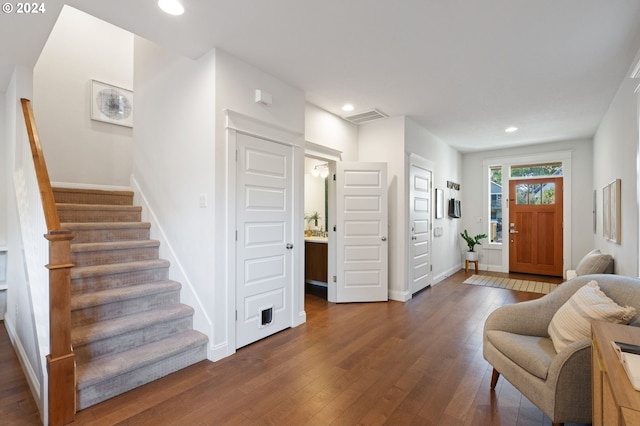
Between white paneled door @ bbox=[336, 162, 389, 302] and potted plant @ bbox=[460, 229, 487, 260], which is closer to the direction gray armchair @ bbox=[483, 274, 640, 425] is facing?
the white paneled door

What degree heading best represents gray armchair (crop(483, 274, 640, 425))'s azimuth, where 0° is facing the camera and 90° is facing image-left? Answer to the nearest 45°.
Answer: approximately 45°

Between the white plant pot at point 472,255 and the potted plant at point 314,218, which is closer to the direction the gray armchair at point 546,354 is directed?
the potted plant

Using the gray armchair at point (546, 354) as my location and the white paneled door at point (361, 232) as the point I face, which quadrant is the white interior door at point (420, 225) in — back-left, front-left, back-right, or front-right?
front-right

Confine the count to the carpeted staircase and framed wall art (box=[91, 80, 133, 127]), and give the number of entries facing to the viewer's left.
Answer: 0

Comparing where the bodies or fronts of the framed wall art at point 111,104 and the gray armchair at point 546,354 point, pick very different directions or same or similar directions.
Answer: very different directions

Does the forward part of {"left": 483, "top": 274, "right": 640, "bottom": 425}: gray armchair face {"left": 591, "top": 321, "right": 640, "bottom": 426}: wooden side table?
no

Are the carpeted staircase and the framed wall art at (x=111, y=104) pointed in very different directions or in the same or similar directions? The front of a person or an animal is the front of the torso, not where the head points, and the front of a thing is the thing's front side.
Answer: same or similar directions

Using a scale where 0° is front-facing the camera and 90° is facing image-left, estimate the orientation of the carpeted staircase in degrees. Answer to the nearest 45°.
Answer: approximately 315°

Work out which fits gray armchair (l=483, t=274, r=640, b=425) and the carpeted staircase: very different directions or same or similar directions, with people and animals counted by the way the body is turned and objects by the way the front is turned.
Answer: very different directions

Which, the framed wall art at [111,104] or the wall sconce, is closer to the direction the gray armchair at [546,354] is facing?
the framed wall art

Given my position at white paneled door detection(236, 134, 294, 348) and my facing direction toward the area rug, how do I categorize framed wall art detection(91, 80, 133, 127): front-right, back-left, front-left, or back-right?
back-left

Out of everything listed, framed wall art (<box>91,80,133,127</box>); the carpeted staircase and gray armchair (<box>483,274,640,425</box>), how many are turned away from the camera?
0

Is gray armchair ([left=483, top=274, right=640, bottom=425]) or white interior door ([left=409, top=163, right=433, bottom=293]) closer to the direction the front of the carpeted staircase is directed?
the gray armchair

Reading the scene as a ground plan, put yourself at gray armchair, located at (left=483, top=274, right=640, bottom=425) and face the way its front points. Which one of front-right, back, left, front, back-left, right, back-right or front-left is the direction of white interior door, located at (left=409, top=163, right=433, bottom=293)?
right

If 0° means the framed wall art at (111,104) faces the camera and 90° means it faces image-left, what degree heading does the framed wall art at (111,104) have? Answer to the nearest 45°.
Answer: approximately 315°
